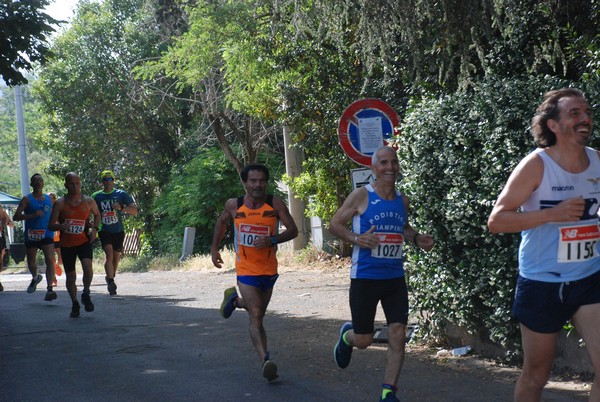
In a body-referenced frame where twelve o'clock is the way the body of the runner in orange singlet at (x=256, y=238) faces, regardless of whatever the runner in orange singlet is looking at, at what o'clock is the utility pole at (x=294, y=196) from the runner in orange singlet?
The utility pole is roughly at 6 o'clock from the runner in orange singlet.

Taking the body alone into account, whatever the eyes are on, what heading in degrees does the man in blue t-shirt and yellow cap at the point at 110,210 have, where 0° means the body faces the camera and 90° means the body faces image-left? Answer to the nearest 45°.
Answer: approximately 0°

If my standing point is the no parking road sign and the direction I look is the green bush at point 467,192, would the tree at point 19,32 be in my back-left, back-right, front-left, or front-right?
back-right

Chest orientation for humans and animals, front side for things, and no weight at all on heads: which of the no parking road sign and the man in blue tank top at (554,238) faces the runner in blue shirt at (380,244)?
the no parking road sign

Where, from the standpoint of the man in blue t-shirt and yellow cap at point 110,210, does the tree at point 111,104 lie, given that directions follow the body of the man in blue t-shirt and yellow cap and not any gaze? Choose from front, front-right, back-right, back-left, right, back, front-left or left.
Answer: back

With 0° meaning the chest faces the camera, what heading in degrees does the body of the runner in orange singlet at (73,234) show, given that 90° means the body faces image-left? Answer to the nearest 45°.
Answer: approximately 0°

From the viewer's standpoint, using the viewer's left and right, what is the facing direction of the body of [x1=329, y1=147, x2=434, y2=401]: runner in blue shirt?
facing the viewer and to the right of the viewer

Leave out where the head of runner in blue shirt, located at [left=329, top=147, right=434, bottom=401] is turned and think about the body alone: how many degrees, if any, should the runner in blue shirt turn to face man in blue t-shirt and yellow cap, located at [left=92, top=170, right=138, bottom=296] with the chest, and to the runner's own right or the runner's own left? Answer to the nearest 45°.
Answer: approximately 180°
